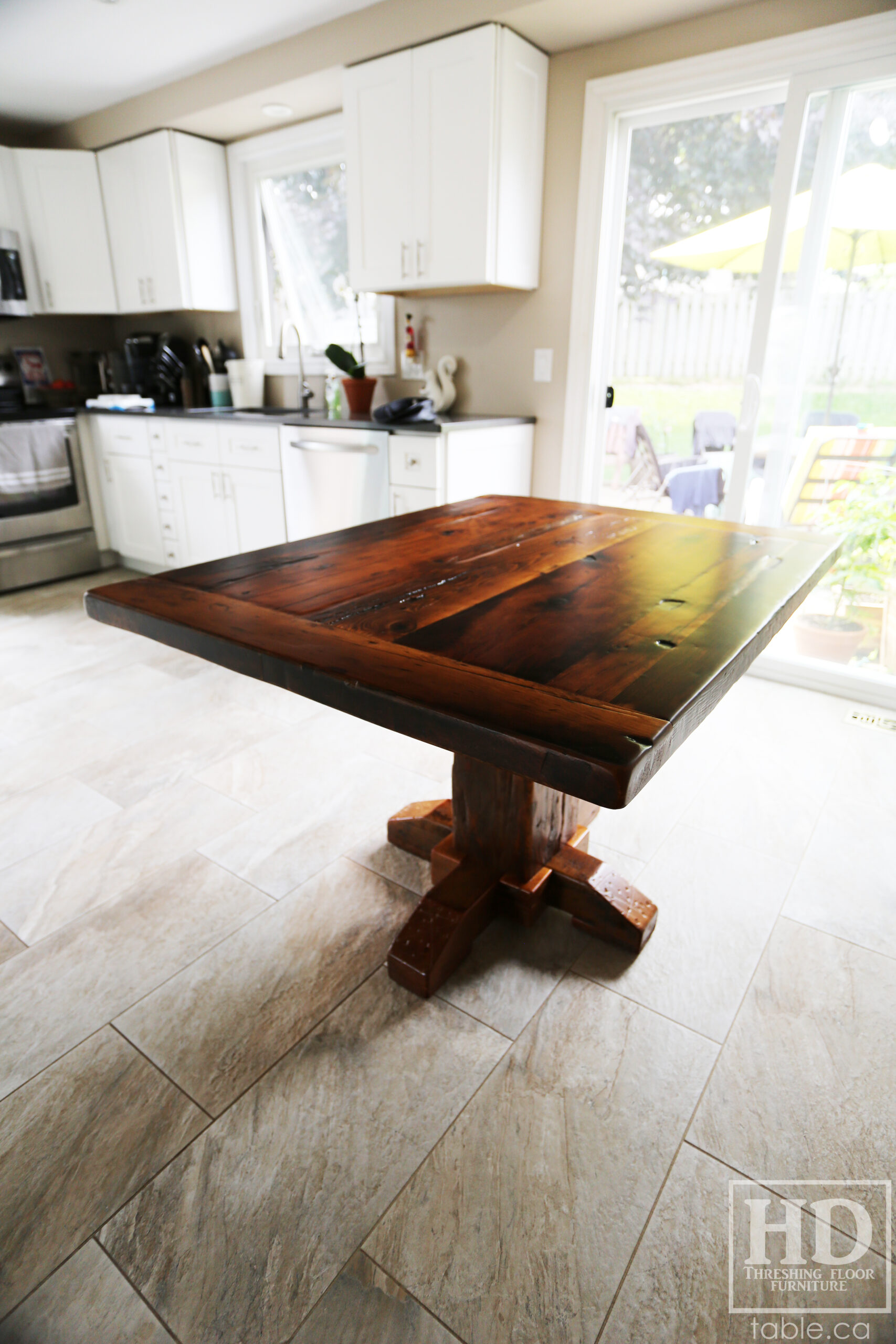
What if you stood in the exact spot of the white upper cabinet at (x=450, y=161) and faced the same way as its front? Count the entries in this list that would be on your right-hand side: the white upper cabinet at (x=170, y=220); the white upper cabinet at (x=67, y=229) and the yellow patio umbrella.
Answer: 2

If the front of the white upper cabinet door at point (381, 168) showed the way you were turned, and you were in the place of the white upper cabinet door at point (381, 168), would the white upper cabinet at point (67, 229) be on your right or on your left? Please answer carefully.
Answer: on your right

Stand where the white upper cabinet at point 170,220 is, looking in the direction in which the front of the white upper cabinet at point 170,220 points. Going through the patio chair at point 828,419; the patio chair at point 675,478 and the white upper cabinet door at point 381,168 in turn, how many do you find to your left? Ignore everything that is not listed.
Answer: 3

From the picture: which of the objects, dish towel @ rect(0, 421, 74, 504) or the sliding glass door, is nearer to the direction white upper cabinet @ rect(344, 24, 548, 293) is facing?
the dish towel

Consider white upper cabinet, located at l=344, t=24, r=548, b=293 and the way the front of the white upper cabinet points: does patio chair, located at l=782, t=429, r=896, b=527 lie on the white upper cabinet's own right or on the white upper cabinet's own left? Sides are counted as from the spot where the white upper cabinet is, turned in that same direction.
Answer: on the white upper cabinet's own left

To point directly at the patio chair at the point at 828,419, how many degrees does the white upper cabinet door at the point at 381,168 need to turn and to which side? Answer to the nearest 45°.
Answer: approximately 90° to its left

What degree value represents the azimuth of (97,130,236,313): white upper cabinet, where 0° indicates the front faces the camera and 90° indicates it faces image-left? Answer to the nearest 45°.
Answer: approximately 45°
